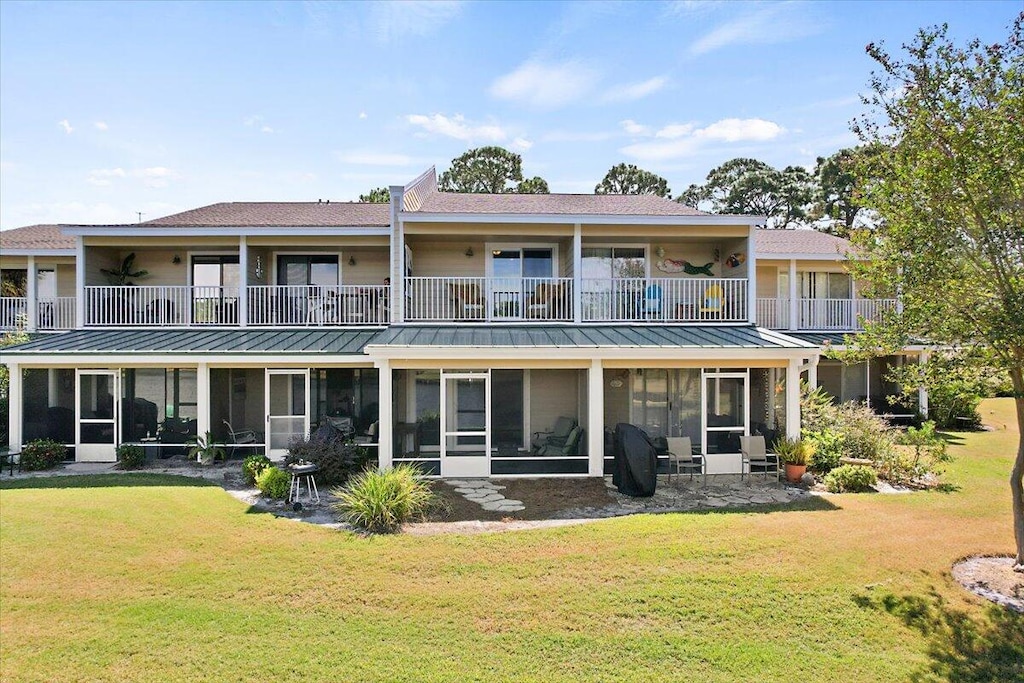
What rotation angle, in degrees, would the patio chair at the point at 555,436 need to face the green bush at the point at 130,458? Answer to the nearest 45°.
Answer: approximately 45° to its right

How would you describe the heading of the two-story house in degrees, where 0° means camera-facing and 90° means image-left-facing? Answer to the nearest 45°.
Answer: approximately 0°

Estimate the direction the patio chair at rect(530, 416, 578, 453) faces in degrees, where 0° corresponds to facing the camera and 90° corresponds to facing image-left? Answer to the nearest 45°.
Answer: approximately 45°

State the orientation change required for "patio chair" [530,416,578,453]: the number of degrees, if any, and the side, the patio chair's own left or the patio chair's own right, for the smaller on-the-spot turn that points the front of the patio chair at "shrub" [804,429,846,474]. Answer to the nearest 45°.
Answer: approximately 135° to the patio chair's own left

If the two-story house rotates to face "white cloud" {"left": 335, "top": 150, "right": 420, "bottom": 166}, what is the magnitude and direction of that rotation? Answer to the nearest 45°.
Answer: approximately 180°

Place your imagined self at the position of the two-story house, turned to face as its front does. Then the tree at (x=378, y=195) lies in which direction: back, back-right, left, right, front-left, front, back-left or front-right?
back
